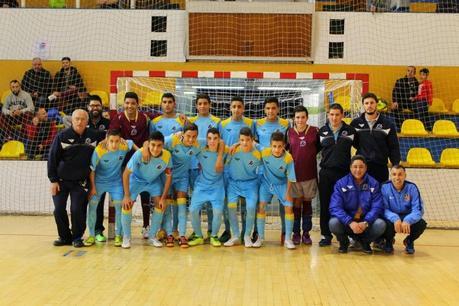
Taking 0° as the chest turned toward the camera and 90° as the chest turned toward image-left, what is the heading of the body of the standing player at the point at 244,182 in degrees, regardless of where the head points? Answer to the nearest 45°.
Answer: approximately 0°

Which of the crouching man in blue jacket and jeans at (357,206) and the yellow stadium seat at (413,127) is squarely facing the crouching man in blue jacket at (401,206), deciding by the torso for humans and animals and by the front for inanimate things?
the yellow stadium seat

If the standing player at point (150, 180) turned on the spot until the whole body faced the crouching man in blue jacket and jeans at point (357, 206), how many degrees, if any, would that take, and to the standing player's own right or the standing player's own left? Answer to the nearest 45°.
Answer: approximately 90° to the standing player's own left

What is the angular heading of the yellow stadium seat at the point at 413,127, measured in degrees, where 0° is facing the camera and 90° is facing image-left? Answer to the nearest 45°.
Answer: approximately 0°

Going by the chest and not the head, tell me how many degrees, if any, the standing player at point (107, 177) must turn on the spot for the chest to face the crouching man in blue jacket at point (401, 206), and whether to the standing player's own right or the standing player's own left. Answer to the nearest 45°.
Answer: approximately 90° to the standing player's own left
